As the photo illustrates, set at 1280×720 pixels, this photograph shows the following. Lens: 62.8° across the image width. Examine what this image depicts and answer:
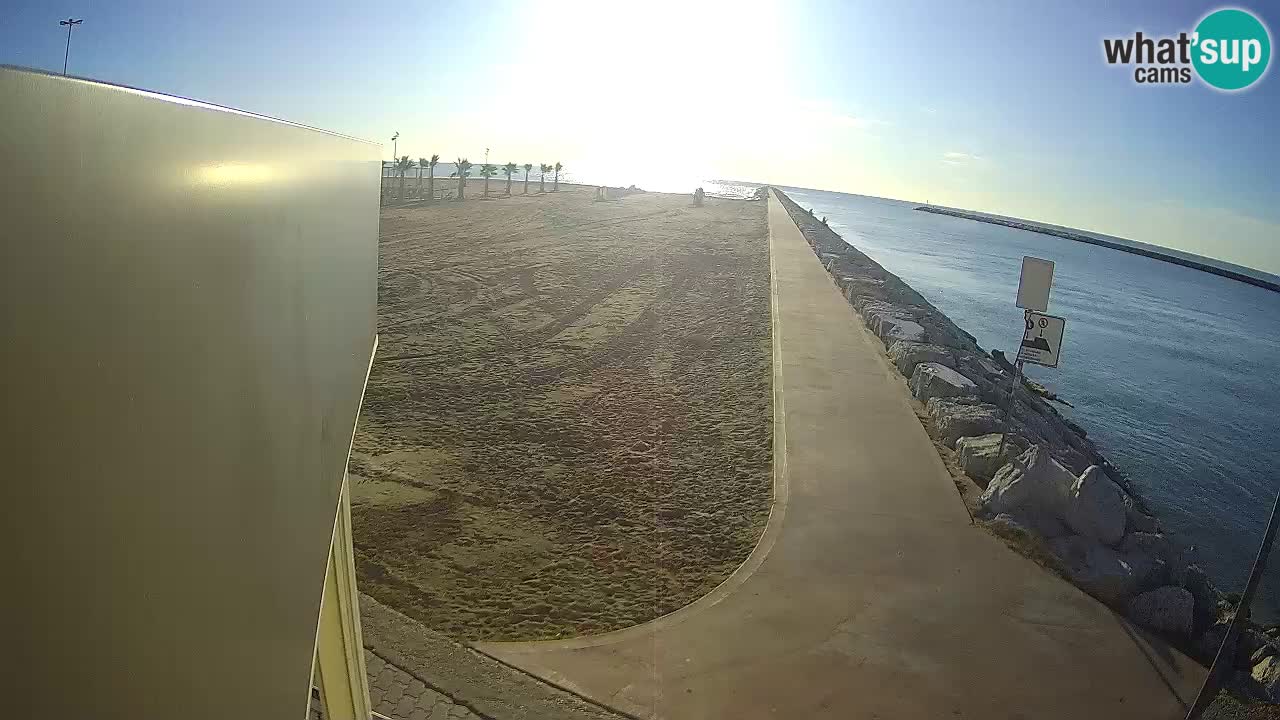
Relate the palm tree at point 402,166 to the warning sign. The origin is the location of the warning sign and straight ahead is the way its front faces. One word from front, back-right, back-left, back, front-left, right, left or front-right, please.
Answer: back-right

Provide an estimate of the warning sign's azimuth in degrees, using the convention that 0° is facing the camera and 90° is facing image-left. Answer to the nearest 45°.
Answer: approximately 0°

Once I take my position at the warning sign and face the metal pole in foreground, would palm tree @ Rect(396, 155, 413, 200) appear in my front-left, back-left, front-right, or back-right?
back-right

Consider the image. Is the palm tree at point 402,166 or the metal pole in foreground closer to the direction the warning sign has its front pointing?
the metal pole in foreground
